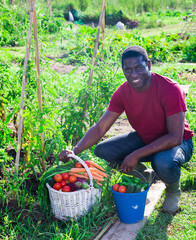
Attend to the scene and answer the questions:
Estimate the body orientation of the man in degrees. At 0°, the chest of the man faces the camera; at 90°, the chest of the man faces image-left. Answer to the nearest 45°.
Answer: approximately 45°

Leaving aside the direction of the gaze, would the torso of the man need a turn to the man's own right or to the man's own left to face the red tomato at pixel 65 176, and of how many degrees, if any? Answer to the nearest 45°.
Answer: approximately 45° to the man's own right
